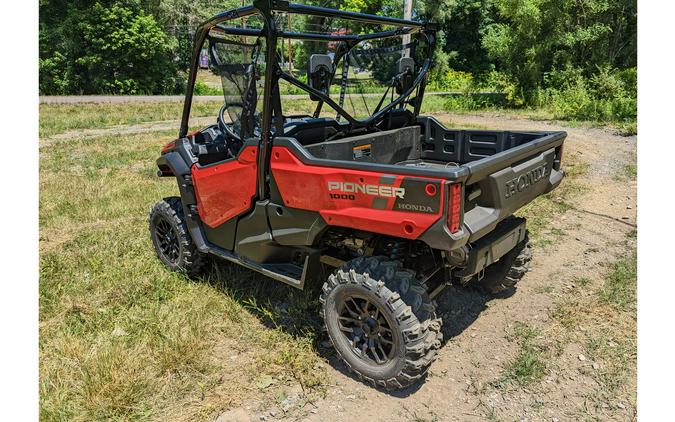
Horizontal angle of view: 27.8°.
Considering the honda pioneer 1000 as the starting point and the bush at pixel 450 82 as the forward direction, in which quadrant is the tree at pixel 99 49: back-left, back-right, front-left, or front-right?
front-left

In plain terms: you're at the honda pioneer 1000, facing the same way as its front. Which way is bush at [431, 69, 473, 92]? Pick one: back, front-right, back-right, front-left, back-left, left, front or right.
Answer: front-right

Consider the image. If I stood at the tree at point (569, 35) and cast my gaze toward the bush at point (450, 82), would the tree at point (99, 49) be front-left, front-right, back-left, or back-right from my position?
front-left

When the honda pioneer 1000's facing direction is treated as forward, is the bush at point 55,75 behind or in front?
in front

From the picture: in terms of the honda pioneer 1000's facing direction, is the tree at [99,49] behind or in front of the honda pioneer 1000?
in front

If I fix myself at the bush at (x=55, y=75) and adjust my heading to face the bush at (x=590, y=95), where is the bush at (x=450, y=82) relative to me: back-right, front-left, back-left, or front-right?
front-left

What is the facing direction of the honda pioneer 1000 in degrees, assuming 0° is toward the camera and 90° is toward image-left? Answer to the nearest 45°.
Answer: approximately 135°

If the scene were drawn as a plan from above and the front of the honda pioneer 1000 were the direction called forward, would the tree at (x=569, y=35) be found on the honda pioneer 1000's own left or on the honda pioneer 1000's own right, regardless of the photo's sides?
on the honda pioneer 1000's own right
